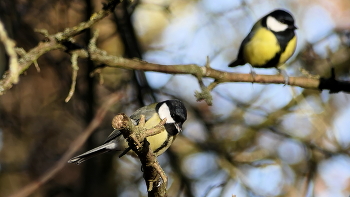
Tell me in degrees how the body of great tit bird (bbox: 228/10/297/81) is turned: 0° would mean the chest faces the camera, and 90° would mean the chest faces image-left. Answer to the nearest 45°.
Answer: approximately 315°

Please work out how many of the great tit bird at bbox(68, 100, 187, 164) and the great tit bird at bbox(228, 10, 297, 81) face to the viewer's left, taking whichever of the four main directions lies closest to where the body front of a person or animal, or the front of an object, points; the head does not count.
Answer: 0

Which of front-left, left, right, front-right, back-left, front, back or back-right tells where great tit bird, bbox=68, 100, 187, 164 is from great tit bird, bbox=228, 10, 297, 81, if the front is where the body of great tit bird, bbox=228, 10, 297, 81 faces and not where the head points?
right

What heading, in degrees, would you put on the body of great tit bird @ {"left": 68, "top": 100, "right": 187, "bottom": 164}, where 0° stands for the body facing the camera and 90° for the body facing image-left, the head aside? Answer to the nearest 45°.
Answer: approximately 315°

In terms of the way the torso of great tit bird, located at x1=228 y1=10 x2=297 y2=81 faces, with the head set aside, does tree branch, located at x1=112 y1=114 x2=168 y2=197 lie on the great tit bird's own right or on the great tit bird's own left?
on the great tit bird's own right
